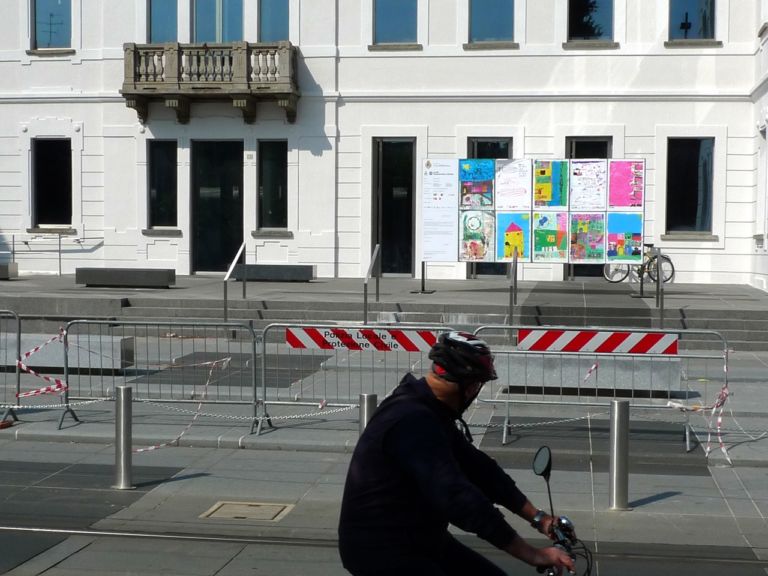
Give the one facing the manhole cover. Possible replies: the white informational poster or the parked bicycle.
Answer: the white informational poster

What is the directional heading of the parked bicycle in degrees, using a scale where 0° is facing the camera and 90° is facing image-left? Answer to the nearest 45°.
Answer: approximately 270°

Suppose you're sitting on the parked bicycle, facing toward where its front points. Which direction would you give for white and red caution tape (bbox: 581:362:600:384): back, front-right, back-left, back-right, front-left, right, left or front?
right

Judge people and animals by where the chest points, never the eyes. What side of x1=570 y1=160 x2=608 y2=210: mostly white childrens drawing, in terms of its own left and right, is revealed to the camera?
front

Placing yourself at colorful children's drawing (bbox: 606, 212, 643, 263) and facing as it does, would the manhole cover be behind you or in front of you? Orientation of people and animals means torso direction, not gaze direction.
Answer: in front

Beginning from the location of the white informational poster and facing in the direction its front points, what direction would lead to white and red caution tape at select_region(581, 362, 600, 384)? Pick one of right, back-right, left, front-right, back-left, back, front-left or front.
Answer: front

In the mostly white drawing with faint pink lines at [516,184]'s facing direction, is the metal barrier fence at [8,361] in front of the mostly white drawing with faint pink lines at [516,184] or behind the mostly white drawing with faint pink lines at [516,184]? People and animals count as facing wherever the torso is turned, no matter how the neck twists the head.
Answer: in front

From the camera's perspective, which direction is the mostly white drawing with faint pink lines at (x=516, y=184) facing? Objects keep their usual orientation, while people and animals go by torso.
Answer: toward the camera

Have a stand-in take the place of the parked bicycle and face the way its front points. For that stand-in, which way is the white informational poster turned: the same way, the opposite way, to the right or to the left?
to the right

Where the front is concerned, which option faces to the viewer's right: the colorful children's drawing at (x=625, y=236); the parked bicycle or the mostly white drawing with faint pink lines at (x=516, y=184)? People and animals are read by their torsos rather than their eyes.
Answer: the parked bicycle

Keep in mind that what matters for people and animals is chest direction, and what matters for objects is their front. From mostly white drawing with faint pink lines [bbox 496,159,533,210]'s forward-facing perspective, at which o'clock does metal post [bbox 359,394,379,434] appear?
The metal post is roughly at 12 o'clock from the mostly white drawing with faint pink lines.

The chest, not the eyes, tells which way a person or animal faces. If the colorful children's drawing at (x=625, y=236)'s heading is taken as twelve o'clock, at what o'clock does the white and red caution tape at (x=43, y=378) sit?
The white and red caution tape is roughly at 1 o'clock from the colorful children's drawing.

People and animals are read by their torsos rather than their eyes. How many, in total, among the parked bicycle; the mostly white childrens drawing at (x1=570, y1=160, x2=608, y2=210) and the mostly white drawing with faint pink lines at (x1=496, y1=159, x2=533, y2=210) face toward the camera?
2
